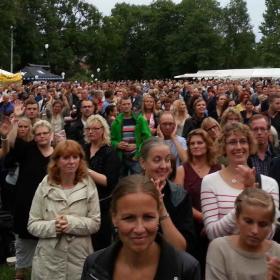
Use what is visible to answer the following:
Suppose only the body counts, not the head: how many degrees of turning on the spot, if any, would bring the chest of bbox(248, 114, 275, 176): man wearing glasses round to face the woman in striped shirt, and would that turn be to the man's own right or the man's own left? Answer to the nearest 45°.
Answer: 0° — they already face them

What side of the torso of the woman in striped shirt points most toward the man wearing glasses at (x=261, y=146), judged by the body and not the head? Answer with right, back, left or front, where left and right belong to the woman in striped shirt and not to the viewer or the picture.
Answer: back

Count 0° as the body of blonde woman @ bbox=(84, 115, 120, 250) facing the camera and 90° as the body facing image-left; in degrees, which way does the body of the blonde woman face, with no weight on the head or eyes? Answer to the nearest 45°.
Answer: approximately 45°

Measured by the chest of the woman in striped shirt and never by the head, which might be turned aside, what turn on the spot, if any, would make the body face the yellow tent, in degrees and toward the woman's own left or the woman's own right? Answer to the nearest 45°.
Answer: approximately 135° to the woman's own right

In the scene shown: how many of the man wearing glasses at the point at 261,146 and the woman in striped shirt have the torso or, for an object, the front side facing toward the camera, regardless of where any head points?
2

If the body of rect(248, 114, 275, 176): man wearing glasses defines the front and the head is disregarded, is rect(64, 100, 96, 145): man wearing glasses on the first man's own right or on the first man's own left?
on the first man's own right

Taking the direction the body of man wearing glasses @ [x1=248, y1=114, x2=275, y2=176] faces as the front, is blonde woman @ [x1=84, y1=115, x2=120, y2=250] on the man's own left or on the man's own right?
on the man's own right

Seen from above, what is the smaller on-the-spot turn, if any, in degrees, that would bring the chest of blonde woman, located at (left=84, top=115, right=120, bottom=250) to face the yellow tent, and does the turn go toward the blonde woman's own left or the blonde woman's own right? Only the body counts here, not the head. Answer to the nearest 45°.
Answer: approximately 135° to the blonde woman's own right

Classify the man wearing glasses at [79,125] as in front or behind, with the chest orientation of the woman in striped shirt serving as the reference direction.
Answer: behind

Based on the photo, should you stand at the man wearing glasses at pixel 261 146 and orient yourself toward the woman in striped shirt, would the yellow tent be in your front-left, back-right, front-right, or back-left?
back-right
